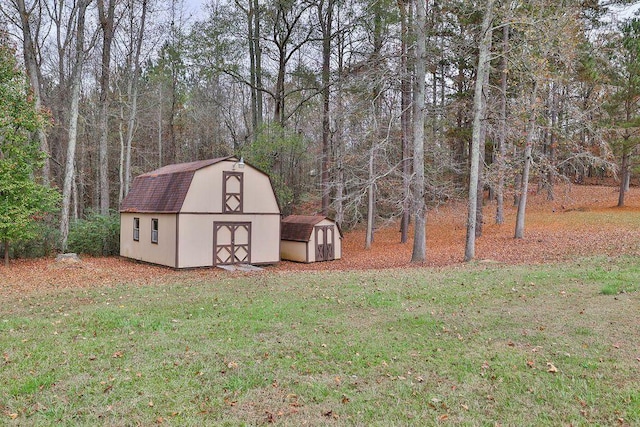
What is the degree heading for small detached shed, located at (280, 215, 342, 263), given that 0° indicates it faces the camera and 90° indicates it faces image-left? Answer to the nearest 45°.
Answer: approximately 315°

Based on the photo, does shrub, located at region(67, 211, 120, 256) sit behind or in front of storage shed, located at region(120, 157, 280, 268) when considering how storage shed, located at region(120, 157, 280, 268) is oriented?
behind

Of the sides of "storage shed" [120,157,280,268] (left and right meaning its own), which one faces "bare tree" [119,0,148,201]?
back

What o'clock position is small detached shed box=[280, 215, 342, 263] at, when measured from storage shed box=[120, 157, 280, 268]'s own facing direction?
The small detached shed is roughly at 10 o'clock from the storage shed.

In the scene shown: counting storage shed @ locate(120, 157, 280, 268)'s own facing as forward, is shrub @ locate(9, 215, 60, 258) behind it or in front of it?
behind

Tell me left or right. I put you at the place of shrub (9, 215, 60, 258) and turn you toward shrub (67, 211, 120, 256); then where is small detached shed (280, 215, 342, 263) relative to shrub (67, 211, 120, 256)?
right
